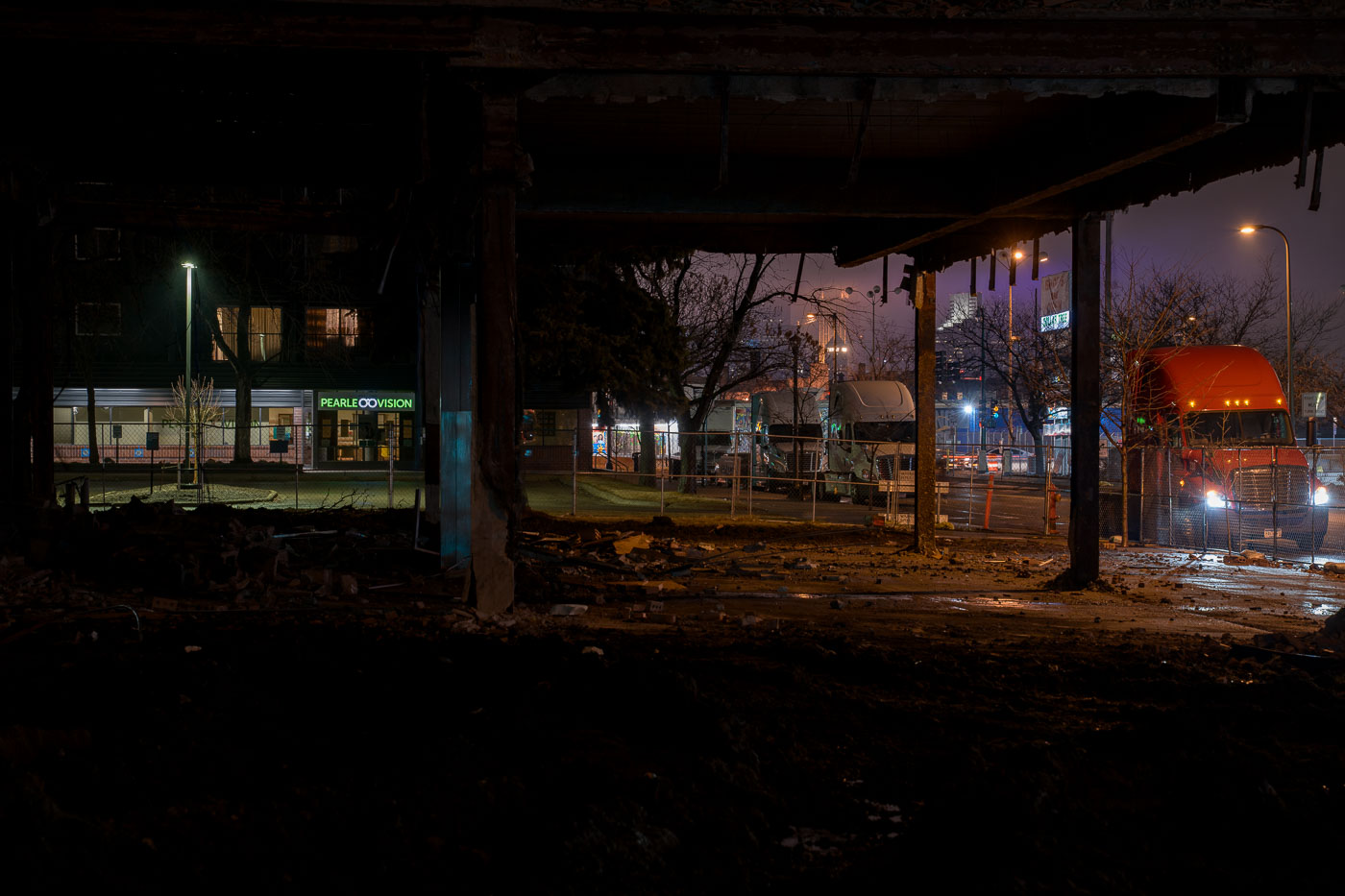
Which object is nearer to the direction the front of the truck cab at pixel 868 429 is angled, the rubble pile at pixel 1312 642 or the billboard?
the rubble pile

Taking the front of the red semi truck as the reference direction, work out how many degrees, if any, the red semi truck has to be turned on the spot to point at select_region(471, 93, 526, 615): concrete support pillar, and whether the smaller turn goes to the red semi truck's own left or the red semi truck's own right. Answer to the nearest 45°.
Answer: approximately 45° to the red semi truck's own right

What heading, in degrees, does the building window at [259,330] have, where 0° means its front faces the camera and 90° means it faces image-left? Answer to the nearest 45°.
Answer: approximately 0°

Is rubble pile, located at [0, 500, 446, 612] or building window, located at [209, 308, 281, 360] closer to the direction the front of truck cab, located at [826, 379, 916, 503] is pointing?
the rubble pile

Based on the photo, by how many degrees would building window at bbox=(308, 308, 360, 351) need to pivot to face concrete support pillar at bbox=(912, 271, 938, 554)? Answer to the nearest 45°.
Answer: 0° — it already faces it

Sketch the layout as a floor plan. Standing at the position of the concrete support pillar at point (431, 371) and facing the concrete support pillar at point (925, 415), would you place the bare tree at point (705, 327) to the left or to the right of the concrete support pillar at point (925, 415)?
left
